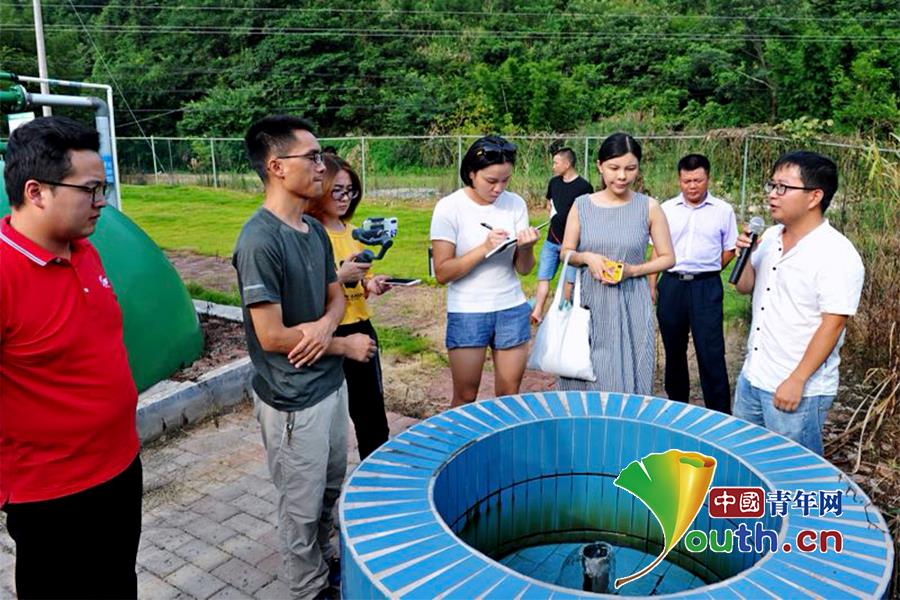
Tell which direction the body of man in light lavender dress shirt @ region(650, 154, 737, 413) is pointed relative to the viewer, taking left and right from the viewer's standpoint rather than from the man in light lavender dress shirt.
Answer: facing the viewer

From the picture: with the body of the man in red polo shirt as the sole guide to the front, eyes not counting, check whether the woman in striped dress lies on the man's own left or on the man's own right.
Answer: on the man's own left

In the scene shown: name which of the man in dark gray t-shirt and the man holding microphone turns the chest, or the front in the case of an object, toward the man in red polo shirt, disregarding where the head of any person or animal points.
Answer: the man holding microphone

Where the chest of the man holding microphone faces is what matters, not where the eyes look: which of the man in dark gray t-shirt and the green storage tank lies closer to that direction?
the man in dark gray t-shirt

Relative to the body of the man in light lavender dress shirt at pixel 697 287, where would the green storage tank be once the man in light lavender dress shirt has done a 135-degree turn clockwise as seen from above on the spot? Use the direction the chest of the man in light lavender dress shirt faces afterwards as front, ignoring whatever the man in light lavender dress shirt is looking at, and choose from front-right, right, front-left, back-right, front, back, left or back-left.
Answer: front-left

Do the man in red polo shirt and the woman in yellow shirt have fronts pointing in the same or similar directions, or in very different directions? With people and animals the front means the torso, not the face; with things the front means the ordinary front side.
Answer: same or similar directions

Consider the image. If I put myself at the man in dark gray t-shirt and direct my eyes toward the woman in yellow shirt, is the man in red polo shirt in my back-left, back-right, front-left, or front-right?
back-left

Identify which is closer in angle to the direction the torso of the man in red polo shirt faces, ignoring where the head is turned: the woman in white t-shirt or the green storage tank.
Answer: the woman in white t-shirt

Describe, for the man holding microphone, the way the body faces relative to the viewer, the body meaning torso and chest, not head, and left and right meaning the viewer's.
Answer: facing the viewer and to the left of the viewer

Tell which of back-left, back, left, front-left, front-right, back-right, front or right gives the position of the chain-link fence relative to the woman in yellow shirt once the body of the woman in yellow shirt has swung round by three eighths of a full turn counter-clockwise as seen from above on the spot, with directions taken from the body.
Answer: front

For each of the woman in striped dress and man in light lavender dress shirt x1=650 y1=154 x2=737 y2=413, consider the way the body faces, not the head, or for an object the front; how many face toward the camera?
2

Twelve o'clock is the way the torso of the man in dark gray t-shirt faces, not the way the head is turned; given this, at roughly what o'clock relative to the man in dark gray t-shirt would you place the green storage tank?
The green storage tank is roughly at 7 o'clock from the man in dark gray t-shirt.

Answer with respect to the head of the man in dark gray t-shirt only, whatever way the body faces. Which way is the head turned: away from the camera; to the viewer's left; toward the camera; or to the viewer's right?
to the viewer's right

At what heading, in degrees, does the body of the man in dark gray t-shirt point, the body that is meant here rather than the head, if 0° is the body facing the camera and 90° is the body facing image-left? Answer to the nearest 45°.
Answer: approximately 315°

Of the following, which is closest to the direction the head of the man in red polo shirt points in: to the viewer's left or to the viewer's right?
to the viewer's right

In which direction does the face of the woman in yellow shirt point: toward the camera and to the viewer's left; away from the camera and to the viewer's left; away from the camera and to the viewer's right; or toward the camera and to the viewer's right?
toward the camera and to the viewer's right

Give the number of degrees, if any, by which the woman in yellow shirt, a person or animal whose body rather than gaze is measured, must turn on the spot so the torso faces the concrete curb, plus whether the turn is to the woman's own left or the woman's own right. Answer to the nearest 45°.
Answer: approximately 180°
